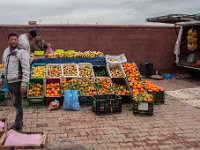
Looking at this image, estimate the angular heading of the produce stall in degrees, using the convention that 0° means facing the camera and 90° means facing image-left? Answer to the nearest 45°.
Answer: approximately 0°

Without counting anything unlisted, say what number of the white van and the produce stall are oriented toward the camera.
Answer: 1

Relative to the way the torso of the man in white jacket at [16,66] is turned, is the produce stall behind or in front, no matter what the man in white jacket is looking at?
behind

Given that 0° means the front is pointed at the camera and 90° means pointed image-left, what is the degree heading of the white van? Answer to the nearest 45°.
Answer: approximately 225°

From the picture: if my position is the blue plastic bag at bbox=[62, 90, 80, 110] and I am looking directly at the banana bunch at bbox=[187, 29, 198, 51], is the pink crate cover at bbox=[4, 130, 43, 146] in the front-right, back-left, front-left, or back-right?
back-right

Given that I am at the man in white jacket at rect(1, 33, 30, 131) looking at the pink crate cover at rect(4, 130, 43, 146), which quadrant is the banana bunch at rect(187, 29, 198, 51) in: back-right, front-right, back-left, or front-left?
back-left

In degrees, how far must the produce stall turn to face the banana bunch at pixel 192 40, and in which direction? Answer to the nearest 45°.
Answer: approximately 135° to its left

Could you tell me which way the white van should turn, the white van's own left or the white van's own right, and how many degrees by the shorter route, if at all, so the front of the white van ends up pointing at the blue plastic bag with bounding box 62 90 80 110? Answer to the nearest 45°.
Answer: approximately 180°

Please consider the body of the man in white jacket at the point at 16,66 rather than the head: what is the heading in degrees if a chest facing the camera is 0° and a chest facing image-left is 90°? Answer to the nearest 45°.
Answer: approximately 45°

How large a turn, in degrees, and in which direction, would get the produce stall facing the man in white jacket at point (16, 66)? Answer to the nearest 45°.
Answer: approximately 45° to its right

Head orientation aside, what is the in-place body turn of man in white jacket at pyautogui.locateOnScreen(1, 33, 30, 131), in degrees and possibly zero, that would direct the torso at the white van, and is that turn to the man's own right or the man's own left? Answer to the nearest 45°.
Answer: approximately 180°

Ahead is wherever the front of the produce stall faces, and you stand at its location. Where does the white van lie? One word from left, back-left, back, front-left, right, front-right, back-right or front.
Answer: back-left
